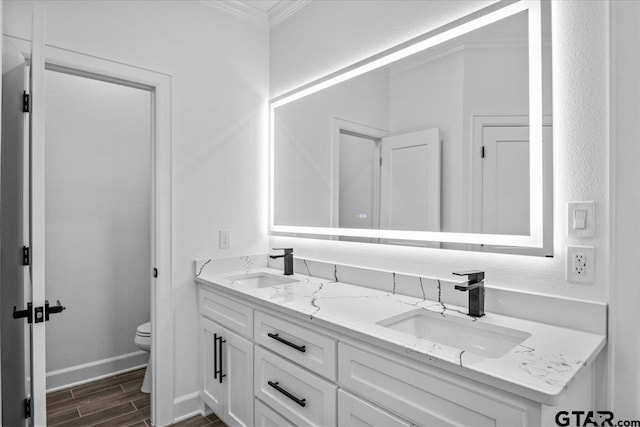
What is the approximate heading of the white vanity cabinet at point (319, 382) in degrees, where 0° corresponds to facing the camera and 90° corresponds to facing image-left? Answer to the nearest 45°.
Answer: approximately 45°

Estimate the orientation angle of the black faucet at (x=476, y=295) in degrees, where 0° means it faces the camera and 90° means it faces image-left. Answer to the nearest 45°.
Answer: approximately 45°

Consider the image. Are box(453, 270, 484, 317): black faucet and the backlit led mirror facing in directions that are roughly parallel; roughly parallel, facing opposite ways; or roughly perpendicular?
roughly parallel

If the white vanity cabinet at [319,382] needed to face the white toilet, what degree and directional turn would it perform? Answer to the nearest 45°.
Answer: approximately 90° to its right

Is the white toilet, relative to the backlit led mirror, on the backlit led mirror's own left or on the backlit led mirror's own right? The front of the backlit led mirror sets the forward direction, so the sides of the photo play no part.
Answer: on the backlit led mirror's own right

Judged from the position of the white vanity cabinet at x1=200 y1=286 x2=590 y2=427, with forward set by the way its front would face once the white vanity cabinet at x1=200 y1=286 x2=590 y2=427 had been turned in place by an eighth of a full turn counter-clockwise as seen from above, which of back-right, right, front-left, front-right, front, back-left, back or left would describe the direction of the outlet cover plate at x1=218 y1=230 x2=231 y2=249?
back-right

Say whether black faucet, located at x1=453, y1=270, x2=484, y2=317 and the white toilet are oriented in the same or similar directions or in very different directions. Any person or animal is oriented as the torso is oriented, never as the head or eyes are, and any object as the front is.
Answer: same or similar directions

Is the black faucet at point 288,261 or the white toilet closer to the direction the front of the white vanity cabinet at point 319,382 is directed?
the white toilet

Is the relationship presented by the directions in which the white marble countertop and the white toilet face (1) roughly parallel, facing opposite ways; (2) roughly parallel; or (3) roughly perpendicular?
roughly parallel

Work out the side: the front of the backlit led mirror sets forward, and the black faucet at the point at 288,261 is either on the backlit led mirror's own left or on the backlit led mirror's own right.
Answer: on the backlit led mirror's own right

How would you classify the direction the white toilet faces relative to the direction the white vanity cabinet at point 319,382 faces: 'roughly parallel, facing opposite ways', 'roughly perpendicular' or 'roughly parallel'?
roughly parallel

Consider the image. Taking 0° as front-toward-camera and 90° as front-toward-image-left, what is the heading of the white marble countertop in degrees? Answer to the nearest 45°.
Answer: approximately 45°

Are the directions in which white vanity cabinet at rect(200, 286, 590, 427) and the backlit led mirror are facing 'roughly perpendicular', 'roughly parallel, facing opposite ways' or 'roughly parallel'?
roughly parallel

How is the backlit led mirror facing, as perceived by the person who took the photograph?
facing the viewer and to the left of the viewer
